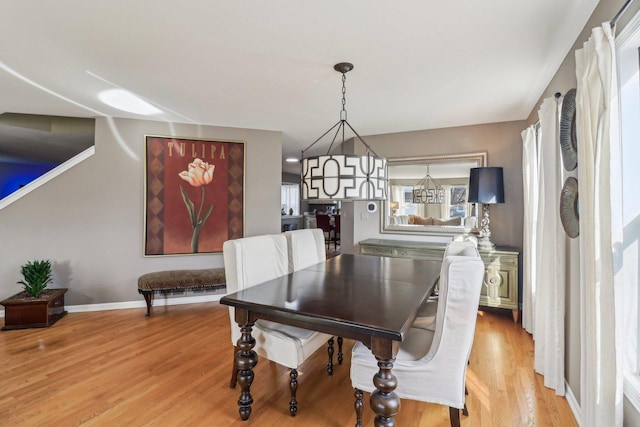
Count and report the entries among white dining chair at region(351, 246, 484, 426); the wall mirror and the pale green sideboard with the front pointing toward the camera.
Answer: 2

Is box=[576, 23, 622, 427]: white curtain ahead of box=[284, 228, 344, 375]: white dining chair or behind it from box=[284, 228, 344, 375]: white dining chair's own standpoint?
ahead

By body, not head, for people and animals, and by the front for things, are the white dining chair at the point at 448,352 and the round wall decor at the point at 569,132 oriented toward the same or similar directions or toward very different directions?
same or similar directions

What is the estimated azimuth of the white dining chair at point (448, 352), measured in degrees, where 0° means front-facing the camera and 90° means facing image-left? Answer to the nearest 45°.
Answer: approximately 90°

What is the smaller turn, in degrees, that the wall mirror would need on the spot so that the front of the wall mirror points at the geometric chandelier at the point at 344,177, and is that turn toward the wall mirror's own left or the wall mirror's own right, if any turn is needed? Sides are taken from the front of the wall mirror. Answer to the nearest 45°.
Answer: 0° — it already faces it

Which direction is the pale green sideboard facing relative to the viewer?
toward the camera

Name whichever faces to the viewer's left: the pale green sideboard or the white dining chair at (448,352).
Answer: the white dining chair

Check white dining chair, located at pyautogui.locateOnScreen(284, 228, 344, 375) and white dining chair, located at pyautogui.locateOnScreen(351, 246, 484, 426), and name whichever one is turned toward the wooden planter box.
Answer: white dining chair, located at pyautogui.locateOnScreen(351, 246, 484, 426)

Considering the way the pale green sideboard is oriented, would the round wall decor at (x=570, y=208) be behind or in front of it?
in front

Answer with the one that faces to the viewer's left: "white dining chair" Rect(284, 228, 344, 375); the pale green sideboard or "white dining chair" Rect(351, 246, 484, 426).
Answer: "white dining chair" Rect(351, 246, 484, 426)

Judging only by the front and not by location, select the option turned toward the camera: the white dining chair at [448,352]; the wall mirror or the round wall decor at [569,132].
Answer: the wall mirror

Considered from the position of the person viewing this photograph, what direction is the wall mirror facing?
facing the viewer

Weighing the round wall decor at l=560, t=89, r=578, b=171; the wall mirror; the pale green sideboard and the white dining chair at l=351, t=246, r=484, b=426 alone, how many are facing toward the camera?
2

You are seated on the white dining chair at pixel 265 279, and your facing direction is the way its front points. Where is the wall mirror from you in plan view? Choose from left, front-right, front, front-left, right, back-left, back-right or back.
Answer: left

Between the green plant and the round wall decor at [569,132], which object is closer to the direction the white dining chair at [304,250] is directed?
the round wall decor

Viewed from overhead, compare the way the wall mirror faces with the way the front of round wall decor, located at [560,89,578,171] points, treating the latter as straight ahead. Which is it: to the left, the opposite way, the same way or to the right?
to the left

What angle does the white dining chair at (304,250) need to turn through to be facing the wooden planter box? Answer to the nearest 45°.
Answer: approximately 135° to its right

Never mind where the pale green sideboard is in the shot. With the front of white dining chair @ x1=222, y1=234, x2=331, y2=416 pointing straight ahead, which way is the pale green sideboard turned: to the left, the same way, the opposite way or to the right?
to the right

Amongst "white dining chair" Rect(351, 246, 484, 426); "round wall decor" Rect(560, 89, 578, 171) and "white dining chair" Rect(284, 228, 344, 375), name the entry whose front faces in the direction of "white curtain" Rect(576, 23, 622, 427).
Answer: "white dining chair" Rect(284, 228, 344, 375)
